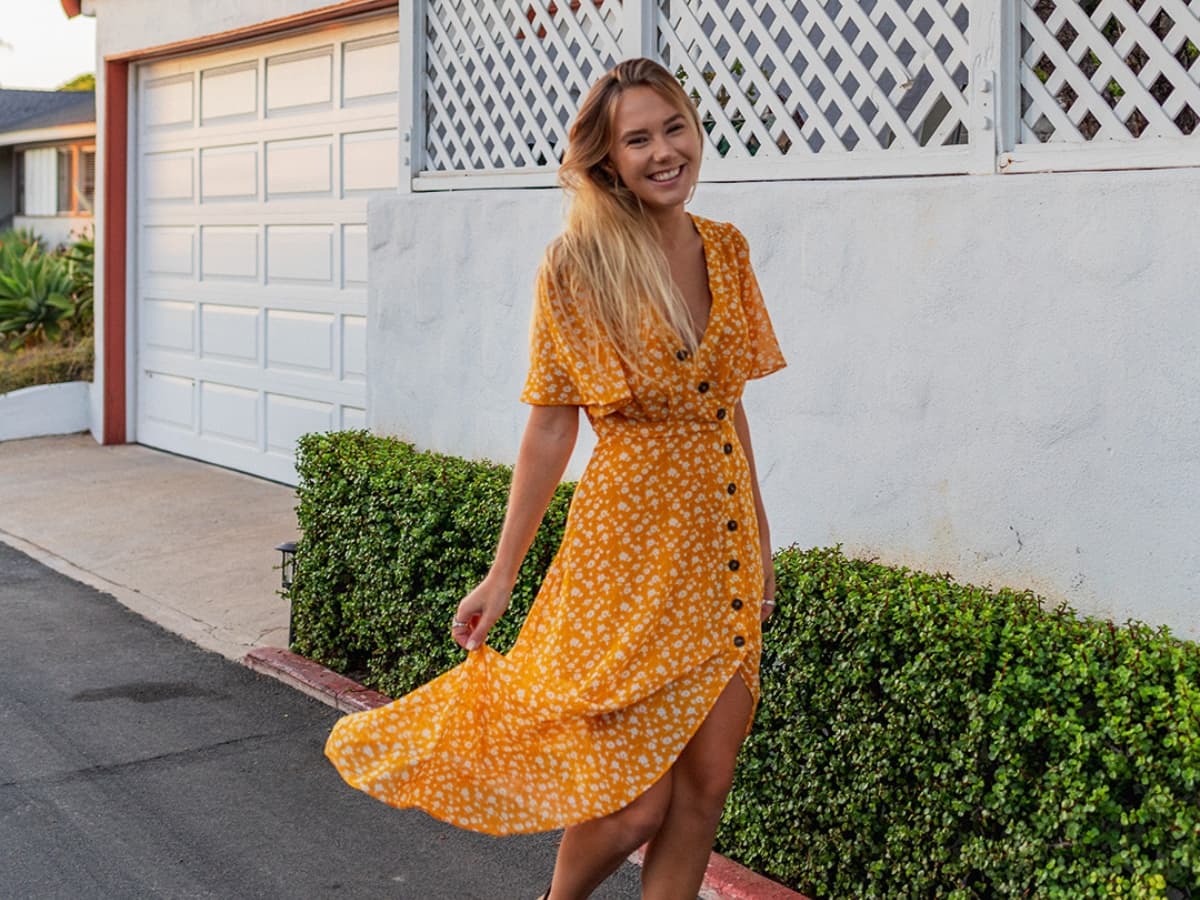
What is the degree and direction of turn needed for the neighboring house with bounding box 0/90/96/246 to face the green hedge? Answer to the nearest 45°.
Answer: approximately 45° to its left

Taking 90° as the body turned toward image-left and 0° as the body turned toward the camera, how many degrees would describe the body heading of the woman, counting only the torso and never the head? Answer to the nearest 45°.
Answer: approximately 315°

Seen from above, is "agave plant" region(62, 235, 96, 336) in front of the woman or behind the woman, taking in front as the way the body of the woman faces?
behind

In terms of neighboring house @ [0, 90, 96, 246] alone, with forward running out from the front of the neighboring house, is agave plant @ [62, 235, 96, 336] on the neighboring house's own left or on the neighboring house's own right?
on the neighboring house's own left

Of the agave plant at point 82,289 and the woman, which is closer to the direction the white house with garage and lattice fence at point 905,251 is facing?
the woman

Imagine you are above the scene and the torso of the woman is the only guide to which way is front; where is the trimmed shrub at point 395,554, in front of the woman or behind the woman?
behind

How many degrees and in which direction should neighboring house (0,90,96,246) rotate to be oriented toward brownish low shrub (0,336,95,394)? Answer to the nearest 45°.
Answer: approximately 45° to its left

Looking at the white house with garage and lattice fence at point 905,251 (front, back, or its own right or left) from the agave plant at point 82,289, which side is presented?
right

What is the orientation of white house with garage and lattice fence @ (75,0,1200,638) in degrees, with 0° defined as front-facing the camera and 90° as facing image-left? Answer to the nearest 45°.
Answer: approximately 45°

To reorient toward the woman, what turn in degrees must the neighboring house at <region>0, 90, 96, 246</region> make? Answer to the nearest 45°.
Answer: approximately 45° to its left
